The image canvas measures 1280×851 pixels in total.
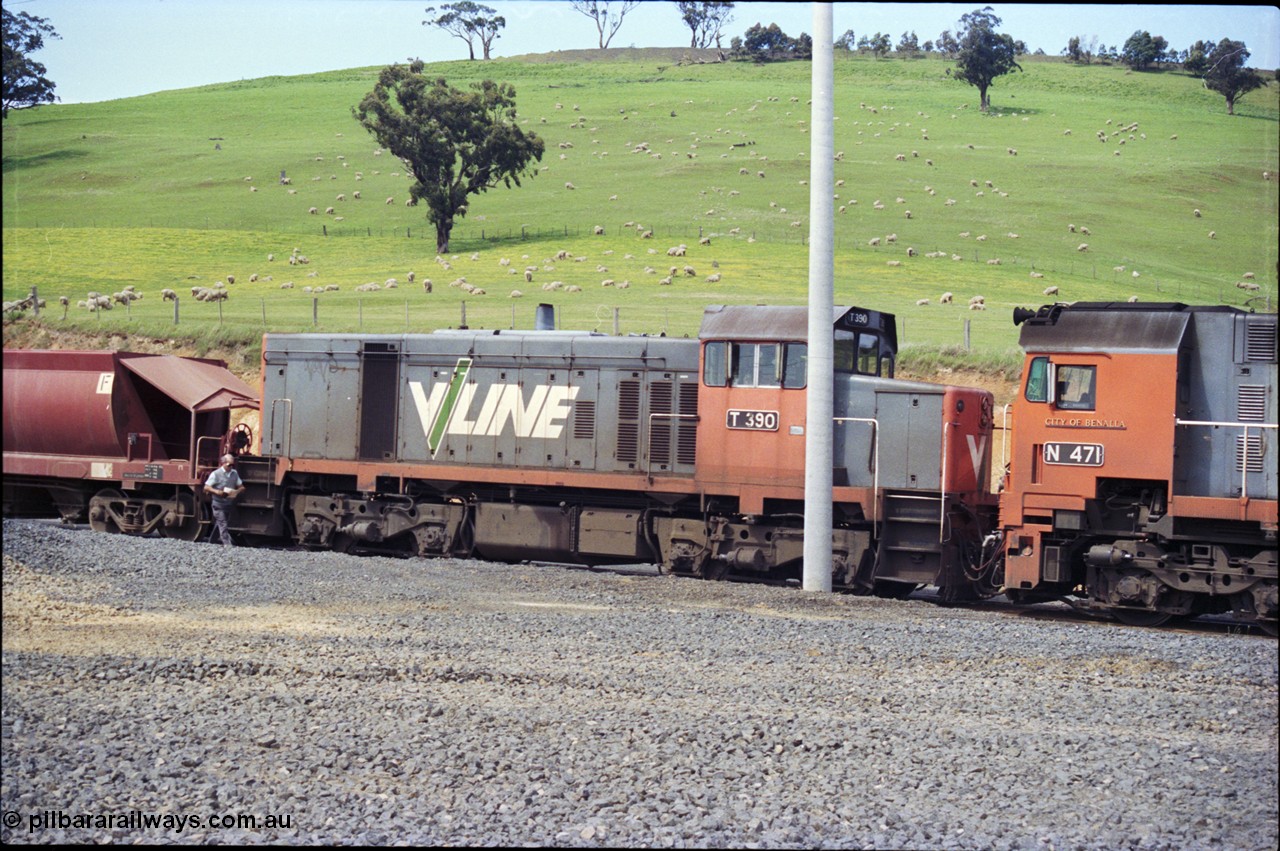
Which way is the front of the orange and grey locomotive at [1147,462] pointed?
to the viewer's left

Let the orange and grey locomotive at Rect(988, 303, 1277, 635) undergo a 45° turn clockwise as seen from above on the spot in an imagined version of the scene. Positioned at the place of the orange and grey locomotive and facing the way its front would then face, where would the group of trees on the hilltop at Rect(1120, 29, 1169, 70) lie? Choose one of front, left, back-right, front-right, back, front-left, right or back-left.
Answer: front-right

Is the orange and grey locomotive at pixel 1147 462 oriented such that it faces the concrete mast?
yes

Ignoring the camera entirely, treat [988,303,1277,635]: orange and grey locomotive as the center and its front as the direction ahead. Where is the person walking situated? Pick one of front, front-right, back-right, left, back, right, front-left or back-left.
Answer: front

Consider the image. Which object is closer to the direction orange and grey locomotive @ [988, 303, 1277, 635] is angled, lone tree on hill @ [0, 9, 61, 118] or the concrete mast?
the concrete mast

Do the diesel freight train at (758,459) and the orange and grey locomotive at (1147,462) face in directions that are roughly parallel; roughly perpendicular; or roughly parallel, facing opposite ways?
roughly parallel, facing opposite ways

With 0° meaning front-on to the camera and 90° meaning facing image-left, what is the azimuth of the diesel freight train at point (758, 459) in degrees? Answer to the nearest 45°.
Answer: approximately 270°
